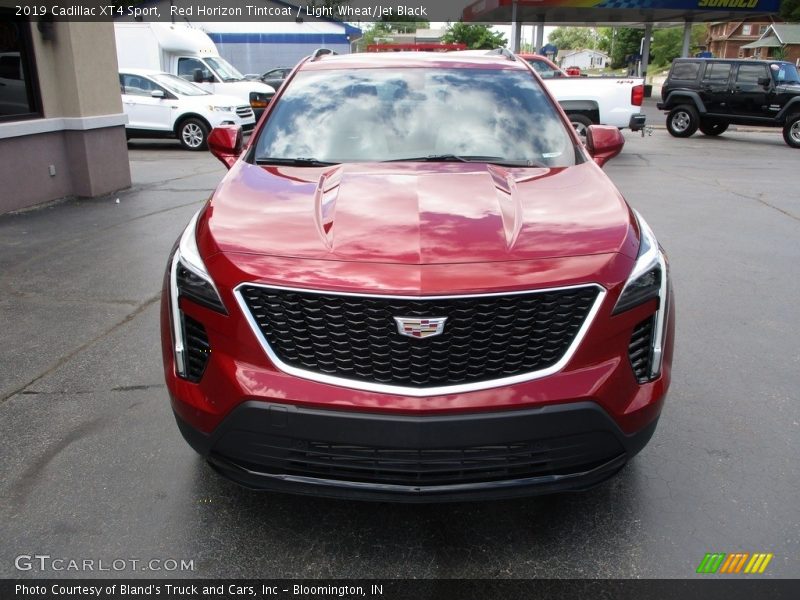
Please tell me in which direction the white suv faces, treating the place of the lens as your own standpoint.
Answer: facing the viewer and to the right of the viewer

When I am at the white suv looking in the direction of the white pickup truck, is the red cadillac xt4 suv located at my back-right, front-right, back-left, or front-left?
front-right

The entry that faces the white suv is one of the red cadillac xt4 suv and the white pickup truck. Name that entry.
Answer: the white pickup truck

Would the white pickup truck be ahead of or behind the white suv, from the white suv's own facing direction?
ahead

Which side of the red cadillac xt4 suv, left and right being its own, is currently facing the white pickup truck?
back

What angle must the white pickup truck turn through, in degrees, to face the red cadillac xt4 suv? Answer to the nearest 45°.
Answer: approximately 90° to its left

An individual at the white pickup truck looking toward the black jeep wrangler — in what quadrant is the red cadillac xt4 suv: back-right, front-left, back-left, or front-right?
back-right

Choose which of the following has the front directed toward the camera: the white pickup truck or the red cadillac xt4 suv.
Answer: the red cadillac xt4 suv

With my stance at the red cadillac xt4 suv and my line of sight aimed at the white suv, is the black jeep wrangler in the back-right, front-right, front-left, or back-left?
front-right

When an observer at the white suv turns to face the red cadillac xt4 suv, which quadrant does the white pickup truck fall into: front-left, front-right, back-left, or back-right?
front-left

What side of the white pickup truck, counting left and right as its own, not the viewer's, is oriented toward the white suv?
front

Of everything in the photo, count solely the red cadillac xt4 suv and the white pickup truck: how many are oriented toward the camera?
1

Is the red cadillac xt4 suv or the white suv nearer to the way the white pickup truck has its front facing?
the white suv

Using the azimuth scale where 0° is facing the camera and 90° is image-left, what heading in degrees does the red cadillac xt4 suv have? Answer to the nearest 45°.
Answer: approximately 0°

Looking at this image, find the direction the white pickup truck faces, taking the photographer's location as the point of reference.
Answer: facing to the left of the viewer
